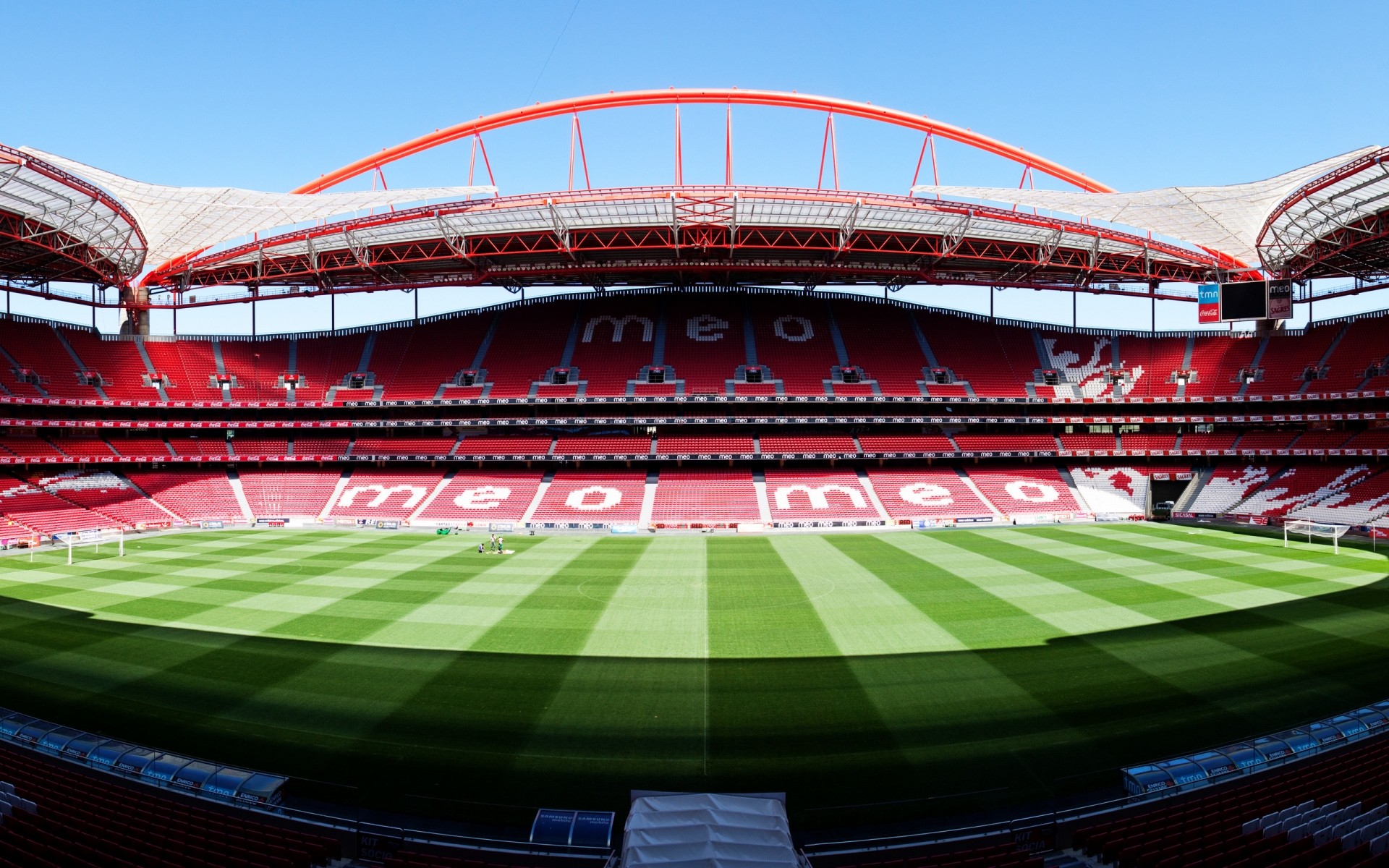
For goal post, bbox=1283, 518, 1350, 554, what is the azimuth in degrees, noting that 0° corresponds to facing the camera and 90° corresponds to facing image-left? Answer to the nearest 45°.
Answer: approximately 45°

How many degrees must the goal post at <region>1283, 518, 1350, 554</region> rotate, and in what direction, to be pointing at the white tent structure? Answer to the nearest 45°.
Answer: approximately 45° to its left
